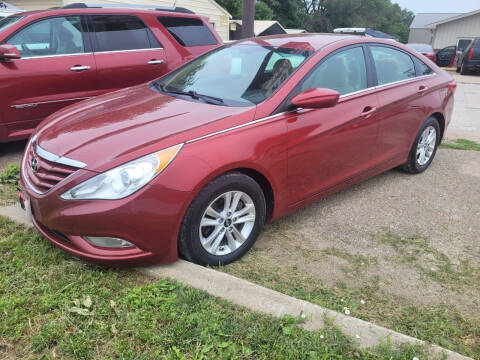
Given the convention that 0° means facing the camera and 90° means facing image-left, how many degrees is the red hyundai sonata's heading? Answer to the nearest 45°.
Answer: approximately 45°

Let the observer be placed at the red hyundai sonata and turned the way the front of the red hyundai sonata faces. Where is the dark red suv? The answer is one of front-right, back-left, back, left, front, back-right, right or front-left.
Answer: right

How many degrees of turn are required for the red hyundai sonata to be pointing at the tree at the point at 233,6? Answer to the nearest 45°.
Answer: approximately 135° to its right

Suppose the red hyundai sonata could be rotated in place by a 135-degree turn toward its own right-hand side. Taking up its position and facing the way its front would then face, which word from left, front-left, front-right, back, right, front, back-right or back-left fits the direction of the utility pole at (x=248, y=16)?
front

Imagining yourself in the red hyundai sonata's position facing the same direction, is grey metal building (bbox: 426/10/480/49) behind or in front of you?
behind

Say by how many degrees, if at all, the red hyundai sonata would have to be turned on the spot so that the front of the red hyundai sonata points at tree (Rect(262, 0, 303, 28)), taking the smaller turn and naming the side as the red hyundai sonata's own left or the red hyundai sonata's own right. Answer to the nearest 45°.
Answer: approximately 135° to the red hyundai sonata's own right

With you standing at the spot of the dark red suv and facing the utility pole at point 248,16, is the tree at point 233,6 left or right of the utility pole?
left
